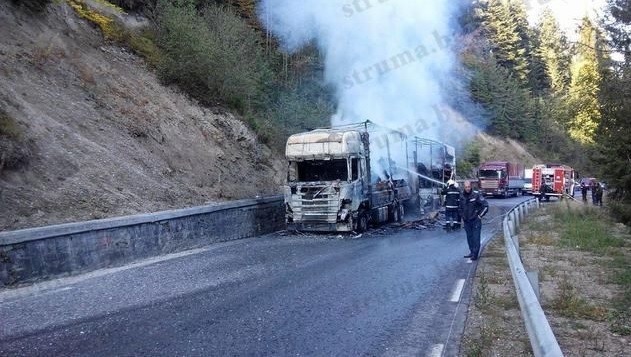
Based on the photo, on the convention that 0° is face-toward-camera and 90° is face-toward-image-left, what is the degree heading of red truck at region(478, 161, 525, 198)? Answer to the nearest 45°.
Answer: approximately 45°

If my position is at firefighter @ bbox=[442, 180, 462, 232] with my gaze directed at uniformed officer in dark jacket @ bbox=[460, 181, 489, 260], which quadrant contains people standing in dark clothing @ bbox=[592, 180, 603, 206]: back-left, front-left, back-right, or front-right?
back-left

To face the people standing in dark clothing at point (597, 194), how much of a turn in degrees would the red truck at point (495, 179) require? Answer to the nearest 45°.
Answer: approximately 90° to its left

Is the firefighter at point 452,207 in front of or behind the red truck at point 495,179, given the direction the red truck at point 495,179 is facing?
in front

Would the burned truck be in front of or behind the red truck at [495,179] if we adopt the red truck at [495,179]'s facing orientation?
in front

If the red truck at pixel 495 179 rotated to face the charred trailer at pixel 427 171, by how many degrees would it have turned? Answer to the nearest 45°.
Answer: approximately 45° to its left

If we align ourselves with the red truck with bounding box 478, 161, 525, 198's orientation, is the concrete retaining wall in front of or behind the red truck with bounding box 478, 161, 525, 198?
in front
